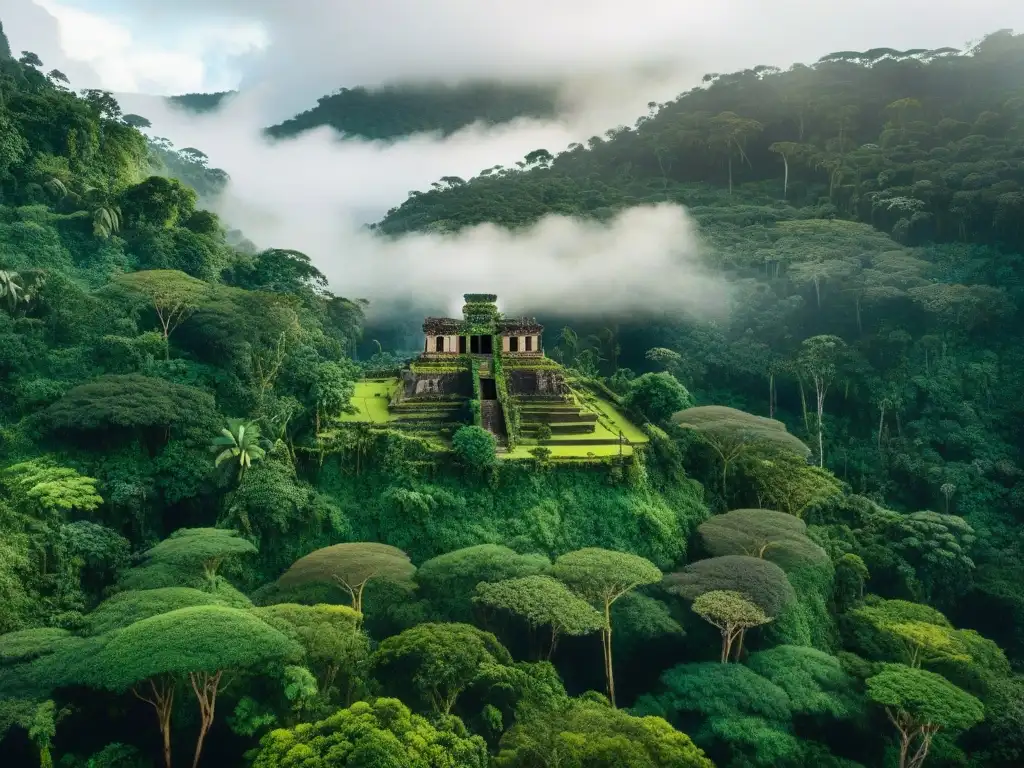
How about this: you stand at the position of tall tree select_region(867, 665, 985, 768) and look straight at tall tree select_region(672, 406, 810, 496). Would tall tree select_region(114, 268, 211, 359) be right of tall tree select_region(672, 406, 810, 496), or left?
left

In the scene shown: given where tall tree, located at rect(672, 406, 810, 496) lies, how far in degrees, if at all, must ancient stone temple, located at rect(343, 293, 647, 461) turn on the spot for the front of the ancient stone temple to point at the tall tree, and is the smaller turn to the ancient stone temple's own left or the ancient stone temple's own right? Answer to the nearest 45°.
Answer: approximately 90° to the ancient stone temple's own left

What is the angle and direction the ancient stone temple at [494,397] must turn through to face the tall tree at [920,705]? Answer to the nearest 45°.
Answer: approximately 45° to its left

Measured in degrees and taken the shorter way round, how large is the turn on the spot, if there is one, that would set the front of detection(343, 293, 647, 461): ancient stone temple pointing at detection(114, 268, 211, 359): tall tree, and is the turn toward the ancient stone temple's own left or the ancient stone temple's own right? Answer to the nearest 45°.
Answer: approximately 90° to the ancient stone temple's own right

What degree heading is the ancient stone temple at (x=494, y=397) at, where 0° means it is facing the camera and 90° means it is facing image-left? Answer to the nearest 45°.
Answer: approximately 0°

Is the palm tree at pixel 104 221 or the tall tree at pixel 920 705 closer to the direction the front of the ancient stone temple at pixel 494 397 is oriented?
the tall tree

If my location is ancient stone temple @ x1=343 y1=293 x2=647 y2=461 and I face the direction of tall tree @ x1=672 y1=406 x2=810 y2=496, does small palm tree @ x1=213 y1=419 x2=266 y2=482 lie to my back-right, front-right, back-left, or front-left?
back-right

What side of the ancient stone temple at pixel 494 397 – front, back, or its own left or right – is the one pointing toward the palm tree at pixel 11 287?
right
